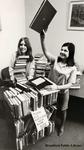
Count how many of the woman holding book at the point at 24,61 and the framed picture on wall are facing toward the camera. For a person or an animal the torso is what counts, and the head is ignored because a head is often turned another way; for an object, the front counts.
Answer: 2

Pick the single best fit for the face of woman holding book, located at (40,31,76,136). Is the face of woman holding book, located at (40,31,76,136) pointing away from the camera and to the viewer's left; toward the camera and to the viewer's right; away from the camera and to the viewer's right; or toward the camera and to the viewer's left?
toward the camera and to the viewer's left

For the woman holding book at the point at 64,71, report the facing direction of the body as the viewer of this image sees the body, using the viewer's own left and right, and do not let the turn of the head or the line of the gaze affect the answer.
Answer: facing the viewer and to the left of the viewer

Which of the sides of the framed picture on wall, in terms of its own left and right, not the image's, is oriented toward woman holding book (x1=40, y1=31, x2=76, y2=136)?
front

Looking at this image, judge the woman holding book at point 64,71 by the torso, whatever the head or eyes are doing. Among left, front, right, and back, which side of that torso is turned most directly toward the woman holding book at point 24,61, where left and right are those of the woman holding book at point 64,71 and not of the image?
right

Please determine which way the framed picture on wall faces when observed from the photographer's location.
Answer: facing the viewer

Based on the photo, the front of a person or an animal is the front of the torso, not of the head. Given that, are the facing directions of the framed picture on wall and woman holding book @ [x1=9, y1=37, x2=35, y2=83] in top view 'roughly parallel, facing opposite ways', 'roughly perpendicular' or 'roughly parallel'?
roughly parallel

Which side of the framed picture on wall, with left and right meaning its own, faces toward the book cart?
front
